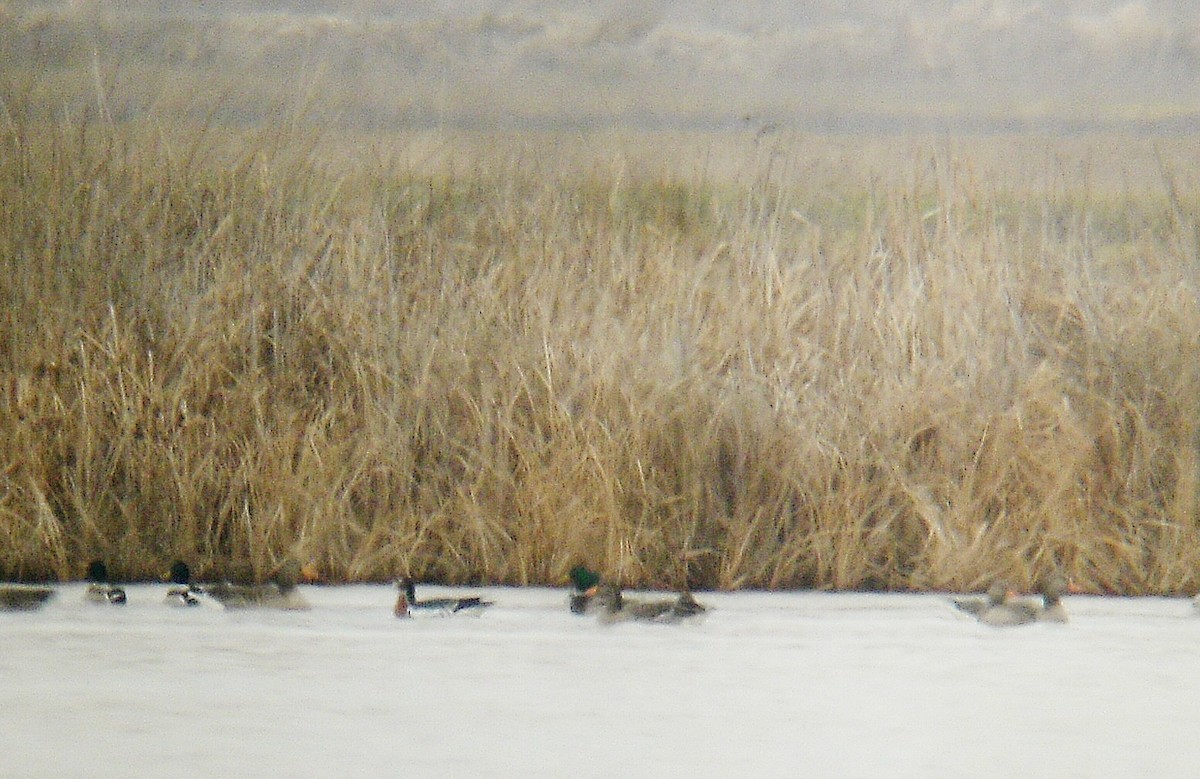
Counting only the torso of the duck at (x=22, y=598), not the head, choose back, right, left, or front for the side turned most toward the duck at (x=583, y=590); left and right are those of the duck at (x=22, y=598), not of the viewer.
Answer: back

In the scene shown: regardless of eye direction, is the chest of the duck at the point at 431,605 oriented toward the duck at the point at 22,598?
yes

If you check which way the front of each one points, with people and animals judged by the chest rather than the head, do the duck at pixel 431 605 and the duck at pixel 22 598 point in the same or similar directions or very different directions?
same or similar directions

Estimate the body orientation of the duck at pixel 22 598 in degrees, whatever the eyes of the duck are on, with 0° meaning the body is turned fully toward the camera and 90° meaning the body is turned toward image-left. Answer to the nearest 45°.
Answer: approximately 90°
